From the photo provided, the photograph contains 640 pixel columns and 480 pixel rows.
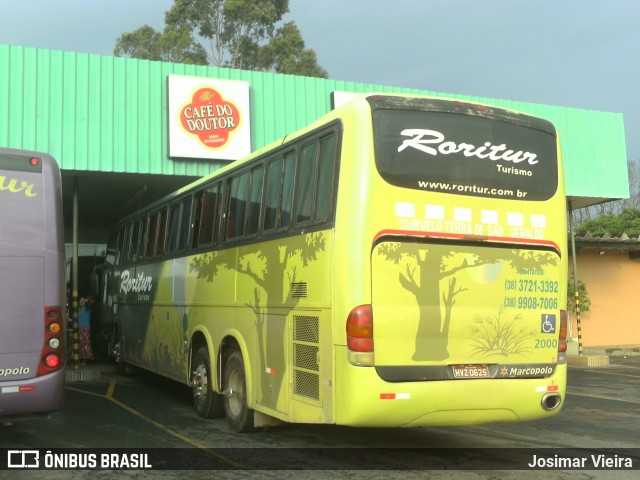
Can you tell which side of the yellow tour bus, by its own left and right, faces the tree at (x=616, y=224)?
right

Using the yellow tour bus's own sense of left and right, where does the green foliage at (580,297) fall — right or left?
on its right

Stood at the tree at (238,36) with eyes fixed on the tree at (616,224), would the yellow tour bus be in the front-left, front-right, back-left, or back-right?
front-right

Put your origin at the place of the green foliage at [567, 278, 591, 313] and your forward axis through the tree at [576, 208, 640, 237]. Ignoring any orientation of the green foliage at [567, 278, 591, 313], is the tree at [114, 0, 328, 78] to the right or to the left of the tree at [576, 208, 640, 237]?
left

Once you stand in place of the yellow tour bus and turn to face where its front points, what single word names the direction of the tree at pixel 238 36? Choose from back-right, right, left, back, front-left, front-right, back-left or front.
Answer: front-right

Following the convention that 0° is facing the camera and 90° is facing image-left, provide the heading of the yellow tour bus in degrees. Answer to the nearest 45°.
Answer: approximately 135°

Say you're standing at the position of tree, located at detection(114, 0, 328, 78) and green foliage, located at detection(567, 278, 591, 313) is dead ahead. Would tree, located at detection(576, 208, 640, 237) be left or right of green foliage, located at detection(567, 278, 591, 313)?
left
